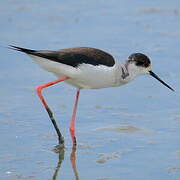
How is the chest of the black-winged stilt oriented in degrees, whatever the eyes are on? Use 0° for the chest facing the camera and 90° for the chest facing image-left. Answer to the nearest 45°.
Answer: approximately 270°
